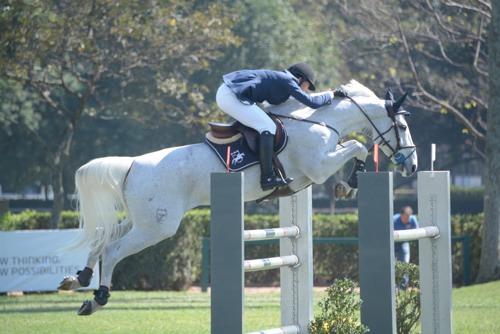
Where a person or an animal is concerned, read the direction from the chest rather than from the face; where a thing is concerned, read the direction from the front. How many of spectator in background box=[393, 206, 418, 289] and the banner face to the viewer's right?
0

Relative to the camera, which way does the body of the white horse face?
to the viewer's right

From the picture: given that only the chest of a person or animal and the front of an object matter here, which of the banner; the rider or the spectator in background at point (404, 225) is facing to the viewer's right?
the rider

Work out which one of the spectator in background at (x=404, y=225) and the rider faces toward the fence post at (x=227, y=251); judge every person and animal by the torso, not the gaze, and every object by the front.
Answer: the spectator in background

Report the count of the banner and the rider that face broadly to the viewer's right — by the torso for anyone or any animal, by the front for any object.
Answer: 1

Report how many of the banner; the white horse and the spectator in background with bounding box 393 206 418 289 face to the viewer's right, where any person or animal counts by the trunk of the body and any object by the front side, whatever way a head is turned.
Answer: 1

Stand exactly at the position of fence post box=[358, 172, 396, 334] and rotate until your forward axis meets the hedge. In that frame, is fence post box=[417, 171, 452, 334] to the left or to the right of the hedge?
right

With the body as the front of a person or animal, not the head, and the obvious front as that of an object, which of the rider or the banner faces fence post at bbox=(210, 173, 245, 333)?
the banner

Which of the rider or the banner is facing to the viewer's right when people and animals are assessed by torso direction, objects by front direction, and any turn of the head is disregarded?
the rider

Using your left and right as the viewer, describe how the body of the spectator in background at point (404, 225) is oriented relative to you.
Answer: facing the viewer

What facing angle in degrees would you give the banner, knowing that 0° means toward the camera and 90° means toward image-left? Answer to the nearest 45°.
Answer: approximately 0°

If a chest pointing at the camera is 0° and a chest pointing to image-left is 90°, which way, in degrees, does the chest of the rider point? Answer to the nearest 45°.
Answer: approximately 270°

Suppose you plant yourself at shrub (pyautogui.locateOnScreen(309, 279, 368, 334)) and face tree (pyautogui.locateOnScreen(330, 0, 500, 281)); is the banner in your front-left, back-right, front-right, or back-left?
front-left

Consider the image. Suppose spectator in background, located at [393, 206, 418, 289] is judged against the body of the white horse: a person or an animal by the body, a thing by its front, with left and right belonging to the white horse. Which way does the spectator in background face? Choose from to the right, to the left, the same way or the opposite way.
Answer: to the right

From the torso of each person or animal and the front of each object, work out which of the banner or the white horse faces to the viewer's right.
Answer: the white horse

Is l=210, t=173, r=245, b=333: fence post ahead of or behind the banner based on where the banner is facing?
ahead

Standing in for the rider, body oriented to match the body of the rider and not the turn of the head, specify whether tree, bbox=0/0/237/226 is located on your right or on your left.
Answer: on your left

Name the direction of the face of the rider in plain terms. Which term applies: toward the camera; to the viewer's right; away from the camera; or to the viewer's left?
to the viewer's right

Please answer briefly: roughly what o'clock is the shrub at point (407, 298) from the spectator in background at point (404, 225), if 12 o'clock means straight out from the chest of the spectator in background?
The shrub is roughly at 12 o'clock from the spectator in background.
